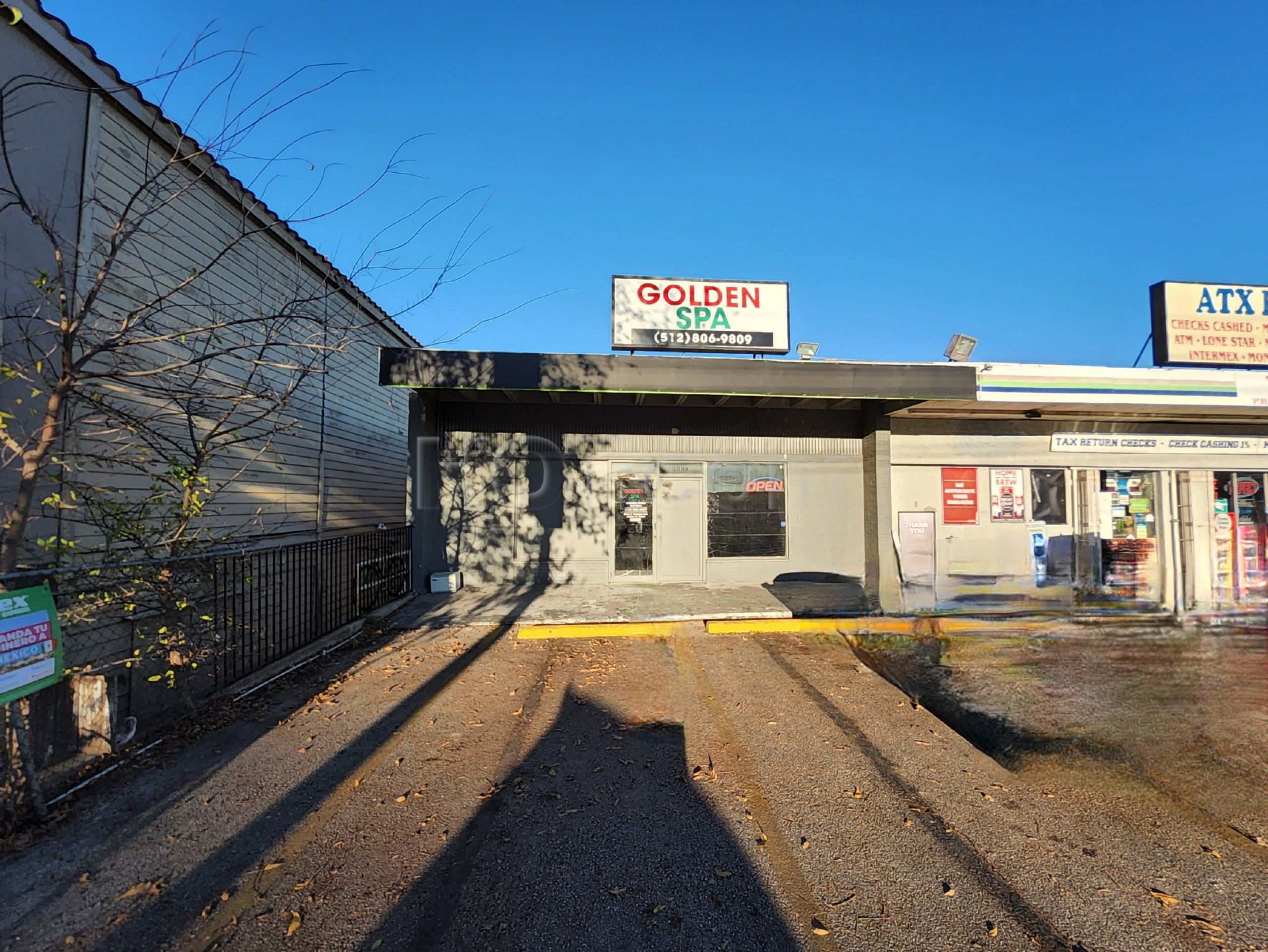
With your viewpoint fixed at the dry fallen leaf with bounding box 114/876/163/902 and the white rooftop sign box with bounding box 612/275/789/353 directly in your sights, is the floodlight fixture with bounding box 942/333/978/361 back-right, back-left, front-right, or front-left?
front-right

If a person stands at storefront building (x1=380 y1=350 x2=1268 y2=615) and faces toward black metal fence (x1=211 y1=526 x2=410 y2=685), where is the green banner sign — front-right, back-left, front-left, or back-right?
front-left

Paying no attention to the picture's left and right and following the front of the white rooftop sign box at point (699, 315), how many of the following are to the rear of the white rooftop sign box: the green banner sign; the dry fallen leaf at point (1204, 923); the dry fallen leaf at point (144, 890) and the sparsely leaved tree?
0

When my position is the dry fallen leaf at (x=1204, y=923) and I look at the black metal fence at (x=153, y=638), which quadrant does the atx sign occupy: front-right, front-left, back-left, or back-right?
back-right

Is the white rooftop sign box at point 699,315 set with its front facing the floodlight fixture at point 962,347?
no

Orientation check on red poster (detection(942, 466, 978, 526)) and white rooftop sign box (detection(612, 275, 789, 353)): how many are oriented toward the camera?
2

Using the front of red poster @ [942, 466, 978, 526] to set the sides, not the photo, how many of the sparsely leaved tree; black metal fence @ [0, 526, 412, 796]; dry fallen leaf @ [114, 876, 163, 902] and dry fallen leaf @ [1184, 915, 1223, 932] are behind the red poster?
0

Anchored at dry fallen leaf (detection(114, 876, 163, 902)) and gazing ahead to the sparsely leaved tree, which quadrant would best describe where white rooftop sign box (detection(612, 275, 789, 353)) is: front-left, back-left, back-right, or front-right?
front-right

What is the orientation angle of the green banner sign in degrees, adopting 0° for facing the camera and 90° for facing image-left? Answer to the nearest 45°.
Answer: approximately 315°

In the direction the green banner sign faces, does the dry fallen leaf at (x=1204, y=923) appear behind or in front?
in front

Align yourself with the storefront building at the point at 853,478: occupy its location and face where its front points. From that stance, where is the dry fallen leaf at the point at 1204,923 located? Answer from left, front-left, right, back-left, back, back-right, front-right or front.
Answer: front

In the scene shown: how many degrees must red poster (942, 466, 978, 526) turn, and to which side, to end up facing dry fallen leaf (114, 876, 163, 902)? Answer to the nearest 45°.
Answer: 0° — it already faces it

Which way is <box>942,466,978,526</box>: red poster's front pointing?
toward the camera

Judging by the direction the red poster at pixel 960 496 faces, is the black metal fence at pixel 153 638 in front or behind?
in front

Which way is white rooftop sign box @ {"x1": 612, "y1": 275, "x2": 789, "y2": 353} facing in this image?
toward the camera

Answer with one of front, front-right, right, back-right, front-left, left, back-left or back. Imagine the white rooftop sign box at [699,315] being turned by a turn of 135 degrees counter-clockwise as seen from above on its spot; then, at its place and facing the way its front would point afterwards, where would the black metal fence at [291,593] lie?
back

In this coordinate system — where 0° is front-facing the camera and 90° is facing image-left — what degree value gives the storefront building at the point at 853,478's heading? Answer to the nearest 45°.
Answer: approximately 0°

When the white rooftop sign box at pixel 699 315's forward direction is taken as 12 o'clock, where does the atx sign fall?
The atx sign is roughly at 9 o'clock from the white rooftop sign box.

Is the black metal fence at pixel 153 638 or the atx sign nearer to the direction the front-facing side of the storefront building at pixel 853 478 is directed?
the black metal fence
